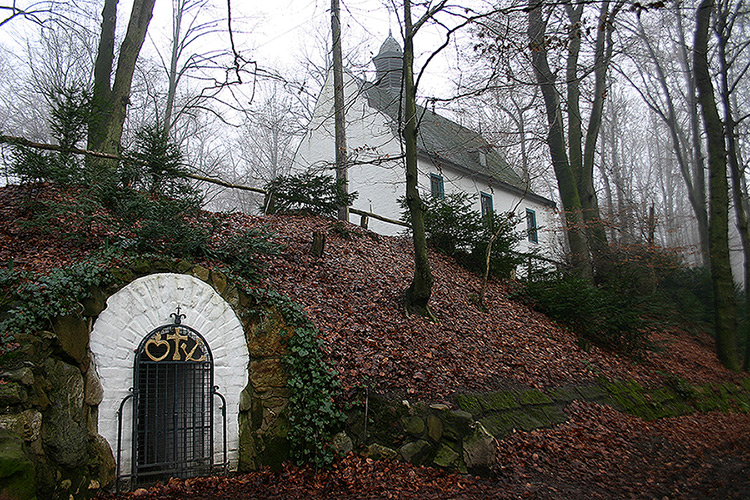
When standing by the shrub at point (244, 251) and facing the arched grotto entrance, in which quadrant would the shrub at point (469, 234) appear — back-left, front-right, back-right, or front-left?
back-left

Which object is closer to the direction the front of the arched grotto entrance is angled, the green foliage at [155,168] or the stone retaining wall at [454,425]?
the stone retaining wall

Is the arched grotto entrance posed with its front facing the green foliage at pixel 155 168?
no

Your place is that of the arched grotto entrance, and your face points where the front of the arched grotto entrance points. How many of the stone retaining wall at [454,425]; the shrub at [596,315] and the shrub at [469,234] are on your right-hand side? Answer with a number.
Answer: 0

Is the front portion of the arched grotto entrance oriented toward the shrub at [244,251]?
no

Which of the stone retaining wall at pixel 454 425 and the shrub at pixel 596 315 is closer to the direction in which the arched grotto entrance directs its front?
the stone retaining wall

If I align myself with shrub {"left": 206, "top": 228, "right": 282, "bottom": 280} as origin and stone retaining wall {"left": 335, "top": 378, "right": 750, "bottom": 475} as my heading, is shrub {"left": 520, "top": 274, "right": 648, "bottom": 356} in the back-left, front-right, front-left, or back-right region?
front-left

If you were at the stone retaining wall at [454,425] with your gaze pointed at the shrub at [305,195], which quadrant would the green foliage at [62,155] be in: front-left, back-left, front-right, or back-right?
front-left

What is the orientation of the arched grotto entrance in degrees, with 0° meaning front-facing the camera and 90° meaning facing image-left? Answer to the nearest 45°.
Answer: approximately 0°

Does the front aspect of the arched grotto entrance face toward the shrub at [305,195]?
no

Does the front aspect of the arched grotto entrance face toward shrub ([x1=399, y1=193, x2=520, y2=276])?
no
